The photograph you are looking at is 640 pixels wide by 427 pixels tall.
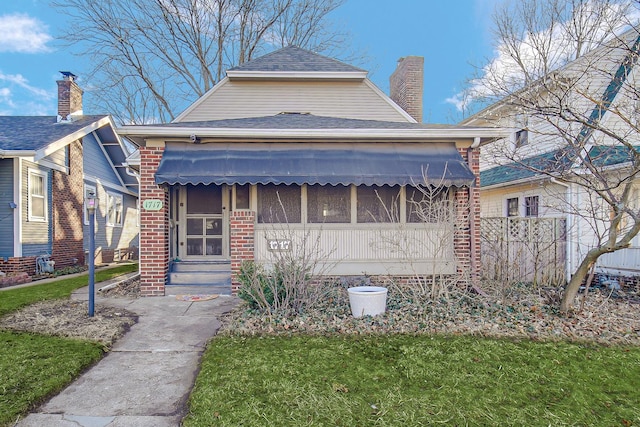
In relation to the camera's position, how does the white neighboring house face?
facing the viewer and to the right of the viewer

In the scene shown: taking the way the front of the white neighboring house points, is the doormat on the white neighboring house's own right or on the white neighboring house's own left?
on the white neighboring house's own right

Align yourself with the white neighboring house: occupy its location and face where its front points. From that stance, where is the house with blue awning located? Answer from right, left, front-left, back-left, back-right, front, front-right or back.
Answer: right

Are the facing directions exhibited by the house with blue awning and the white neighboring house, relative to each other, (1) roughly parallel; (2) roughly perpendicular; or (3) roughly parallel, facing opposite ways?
roughly parallel

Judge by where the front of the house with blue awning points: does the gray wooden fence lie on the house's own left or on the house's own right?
on the house's own left

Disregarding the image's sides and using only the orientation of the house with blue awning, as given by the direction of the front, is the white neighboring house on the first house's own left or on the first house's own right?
on the first house's own left

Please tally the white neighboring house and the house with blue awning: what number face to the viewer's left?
0

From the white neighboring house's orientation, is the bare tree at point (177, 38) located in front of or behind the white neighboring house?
behind

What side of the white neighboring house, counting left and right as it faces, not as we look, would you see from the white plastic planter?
right

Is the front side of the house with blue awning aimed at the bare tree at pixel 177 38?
no

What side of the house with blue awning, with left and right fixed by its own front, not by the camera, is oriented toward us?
front
